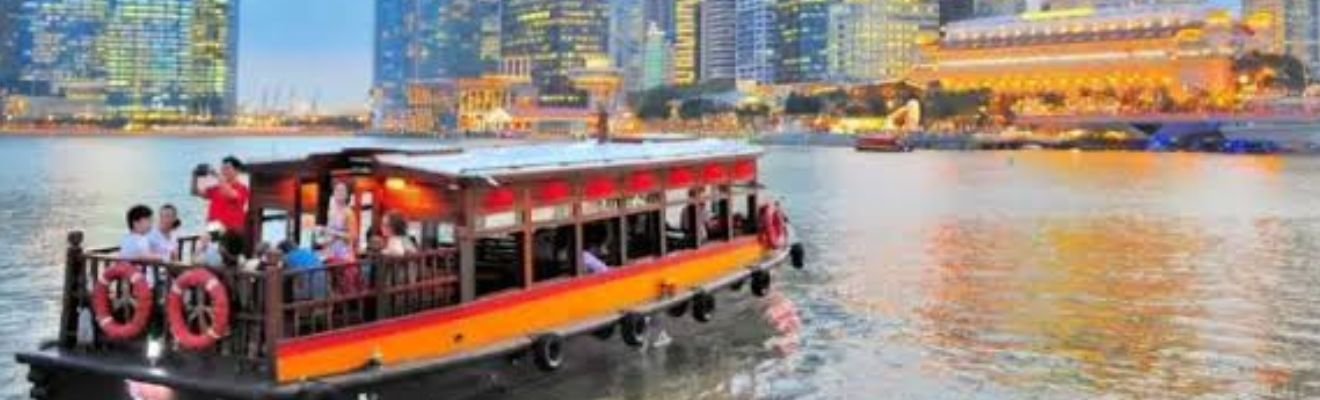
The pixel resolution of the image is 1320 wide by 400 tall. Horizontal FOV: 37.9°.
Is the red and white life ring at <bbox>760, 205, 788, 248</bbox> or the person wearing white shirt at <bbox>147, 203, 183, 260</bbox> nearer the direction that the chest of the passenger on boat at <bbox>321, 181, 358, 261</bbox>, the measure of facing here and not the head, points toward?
the person wearing white shirt

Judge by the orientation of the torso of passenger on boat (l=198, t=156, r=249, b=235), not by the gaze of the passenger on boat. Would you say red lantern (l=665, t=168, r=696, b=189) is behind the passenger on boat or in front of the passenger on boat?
behind

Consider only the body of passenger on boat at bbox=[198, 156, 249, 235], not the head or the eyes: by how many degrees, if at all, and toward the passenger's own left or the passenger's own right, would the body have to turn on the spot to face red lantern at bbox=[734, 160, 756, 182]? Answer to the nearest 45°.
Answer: approximately 180°

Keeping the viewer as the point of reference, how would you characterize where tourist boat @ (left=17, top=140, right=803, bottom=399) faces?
facing away from the viewer and to the right of the viewer

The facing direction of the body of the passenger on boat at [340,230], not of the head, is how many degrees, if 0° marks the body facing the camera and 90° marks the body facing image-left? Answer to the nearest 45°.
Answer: approximately 0°

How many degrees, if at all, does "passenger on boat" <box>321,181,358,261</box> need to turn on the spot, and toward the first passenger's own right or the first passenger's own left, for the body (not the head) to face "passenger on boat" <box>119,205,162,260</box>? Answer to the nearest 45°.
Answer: approximately 90° to the first passenger's own right

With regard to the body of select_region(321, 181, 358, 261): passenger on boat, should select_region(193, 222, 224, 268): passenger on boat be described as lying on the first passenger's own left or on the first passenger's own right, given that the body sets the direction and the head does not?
on the first passenger's own right

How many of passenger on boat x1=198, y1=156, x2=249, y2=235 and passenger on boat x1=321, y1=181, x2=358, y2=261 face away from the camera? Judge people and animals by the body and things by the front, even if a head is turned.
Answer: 0
